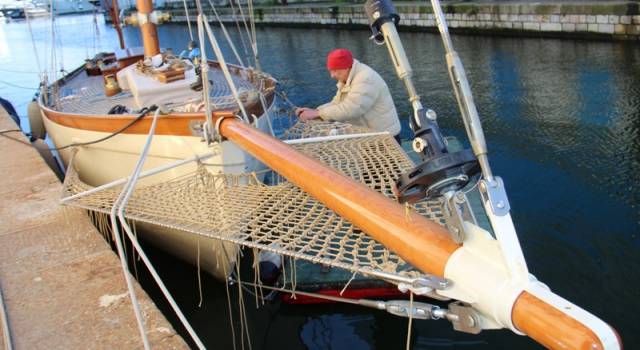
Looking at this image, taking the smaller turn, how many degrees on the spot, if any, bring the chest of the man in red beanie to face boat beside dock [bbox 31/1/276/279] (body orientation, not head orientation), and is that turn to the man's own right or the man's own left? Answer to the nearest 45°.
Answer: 0° — they already face it

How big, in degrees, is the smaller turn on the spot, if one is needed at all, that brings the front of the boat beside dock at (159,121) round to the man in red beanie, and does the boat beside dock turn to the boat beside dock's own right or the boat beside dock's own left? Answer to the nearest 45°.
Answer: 0° — it already faces them

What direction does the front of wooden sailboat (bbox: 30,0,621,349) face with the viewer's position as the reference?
facing the viewer and to the right of the viewer

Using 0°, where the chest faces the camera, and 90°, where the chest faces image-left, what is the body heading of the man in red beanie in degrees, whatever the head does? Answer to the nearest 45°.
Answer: approximately 90°

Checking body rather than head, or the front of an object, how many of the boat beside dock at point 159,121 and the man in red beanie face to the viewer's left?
1

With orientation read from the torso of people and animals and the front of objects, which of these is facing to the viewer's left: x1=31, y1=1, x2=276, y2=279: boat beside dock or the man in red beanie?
the man in red beanie

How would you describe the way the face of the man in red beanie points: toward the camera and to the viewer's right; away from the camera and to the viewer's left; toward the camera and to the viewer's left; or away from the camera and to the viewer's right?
toward the camera and to the viewer's left
